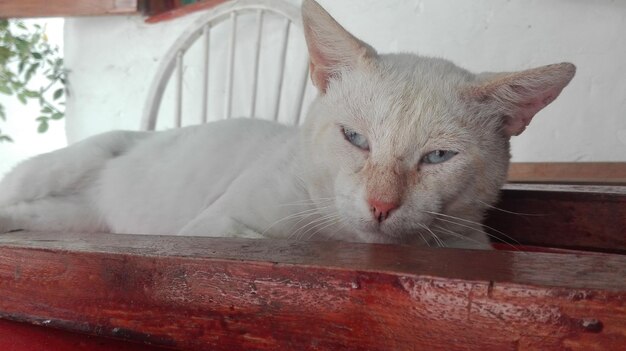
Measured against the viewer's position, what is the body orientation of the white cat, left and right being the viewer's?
facing the viewer and to the right of the viewer

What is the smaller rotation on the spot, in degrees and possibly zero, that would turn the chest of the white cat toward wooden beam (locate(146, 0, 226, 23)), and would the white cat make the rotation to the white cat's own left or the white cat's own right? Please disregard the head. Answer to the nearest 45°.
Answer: approximately 135° to the white cat's own left

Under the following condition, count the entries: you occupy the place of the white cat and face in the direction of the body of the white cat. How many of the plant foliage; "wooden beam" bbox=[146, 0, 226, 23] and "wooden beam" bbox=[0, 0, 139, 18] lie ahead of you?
0

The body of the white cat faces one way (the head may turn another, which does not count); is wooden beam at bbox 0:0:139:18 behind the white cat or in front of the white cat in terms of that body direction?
behind

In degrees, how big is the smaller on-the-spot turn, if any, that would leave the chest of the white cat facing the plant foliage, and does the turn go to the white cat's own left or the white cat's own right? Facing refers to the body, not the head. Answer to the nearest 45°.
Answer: approximately 180°
